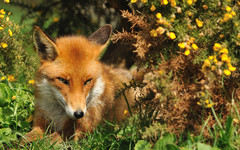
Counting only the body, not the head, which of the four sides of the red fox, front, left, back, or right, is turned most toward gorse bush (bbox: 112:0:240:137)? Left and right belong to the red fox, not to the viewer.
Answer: left

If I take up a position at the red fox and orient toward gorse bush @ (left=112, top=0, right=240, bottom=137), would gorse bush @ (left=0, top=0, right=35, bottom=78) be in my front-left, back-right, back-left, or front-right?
back-left

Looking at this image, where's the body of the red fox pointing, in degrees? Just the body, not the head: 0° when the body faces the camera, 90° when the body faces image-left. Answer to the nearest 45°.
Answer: approximately 45°

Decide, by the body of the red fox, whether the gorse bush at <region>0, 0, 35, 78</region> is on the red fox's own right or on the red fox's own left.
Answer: on the red fox's own right
